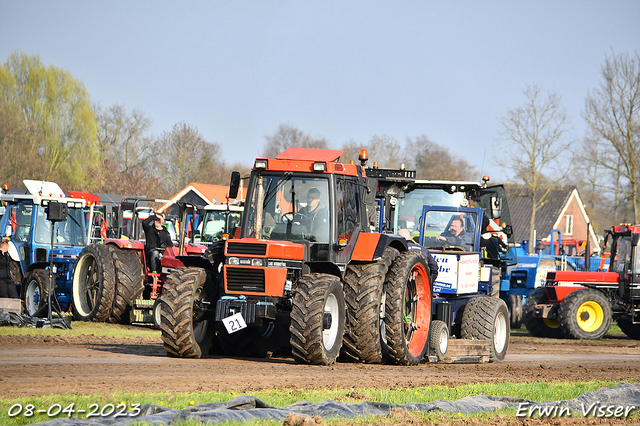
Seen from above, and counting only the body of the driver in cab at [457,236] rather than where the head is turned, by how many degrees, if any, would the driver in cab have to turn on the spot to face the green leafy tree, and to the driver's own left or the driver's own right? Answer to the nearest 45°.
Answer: approximately 90° to the driver's own right

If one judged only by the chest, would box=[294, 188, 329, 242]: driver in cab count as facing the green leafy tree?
no

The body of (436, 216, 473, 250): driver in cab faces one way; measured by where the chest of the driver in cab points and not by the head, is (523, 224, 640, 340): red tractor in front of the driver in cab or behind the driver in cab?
behind

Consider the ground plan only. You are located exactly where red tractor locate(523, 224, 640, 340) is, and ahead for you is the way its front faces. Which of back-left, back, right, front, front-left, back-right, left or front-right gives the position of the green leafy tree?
right

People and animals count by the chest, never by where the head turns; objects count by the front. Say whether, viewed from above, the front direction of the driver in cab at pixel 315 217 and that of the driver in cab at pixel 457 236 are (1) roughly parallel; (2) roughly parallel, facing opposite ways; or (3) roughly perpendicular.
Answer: roughly parallel

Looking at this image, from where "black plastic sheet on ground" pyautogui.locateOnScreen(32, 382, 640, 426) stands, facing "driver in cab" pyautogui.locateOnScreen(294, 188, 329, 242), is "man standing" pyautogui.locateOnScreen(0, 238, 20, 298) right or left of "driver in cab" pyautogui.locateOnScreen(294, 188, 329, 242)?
left

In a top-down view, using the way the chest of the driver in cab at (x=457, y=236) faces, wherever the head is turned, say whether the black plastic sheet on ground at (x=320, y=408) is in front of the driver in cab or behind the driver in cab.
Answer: in front

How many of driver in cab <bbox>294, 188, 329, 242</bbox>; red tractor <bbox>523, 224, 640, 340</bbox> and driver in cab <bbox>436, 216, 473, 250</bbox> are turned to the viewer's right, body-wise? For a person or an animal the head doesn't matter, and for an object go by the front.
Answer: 0

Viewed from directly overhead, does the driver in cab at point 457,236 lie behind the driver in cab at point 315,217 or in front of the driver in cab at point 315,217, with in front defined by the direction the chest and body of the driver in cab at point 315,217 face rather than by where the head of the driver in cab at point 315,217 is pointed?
behind

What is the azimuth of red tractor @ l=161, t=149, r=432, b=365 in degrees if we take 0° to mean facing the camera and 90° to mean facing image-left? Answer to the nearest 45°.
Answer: approximately 45°

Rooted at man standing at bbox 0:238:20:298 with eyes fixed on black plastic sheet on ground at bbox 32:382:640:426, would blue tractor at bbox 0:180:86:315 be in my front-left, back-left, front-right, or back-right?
back-left

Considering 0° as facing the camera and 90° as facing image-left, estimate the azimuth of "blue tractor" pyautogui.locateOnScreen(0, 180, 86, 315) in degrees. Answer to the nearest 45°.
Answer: approximately 315°

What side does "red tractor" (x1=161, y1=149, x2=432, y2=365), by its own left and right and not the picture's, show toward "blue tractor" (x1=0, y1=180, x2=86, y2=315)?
right

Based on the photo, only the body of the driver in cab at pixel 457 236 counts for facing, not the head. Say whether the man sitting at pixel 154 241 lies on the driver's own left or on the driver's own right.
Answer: on the driver's own right

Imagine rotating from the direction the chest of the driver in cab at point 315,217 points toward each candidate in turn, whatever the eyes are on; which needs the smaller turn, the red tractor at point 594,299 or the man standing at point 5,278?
the man standing

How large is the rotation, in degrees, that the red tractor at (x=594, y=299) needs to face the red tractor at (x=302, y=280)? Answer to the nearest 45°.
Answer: approximately 45° to its left

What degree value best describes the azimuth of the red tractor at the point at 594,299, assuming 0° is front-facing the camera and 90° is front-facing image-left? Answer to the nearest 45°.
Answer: approximately 45°

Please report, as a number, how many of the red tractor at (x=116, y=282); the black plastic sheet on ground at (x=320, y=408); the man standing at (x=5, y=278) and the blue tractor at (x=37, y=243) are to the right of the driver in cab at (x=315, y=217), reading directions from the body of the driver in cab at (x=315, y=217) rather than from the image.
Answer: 3

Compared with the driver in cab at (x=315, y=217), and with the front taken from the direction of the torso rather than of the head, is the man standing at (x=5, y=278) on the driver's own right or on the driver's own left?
on the driver's own right
